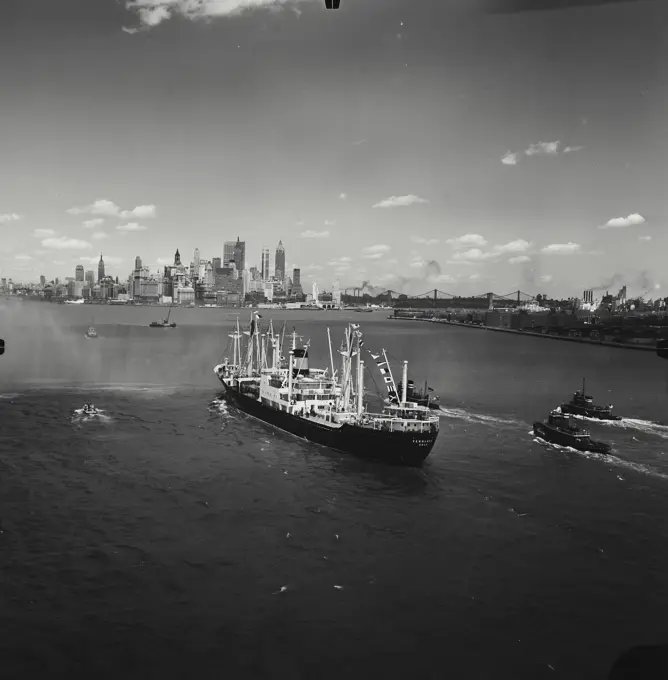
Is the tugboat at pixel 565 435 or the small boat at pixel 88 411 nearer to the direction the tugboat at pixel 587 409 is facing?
the small boat

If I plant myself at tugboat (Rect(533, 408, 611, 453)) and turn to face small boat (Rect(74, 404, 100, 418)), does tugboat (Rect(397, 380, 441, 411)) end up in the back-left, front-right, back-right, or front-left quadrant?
front-right

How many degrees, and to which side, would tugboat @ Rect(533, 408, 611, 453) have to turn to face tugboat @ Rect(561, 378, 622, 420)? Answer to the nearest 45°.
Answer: approximately 45° to its right

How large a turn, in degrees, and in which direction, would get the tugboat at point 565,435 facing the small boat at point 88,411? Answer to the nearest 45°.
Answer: approximately 45° to its left

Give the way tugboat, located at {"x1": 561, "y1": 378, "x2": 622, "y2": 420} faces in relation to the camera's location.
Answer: facing away from the viewer and to the left of the viewer

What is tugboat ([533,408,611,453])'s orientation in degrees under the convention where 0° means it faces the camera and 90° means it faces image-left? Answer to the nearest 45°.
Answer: approximately 135°
